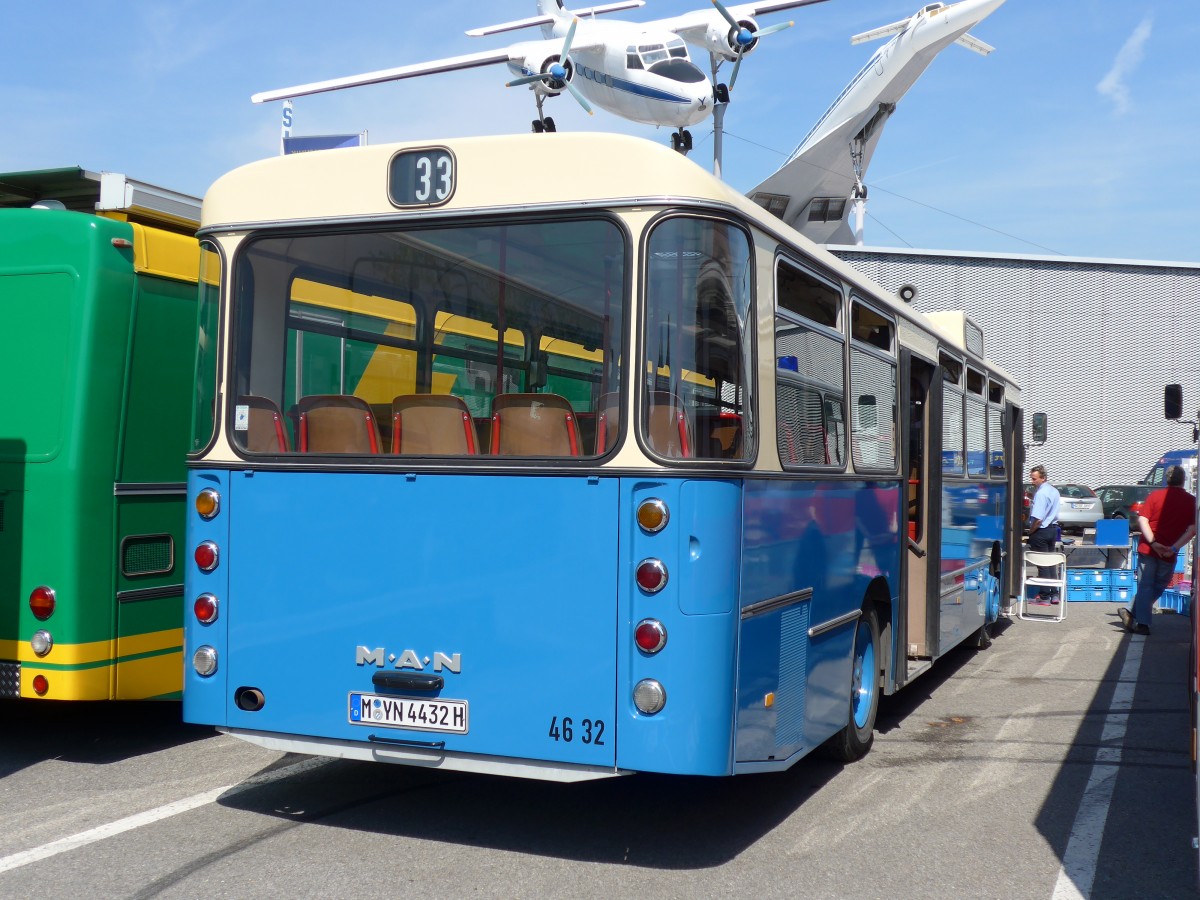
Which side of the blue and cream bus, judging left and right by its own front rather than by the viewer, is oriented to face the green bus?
left

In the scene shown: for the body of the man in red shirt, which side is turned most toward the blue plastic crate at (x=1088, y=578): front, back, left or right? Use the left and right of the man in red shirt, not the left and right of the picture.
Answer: front

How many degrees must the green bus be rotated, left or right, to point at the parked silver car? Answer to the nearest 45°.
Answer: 0° — it already faces it

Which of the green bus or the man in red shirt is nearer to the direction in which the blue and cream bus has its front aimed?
the man in red shirt

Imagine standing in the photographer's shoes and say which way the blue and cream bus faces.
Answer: facing away from the viewer and to the right of the viewer

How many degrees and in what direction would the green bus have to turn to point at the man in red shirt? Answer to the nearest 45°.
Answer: approximately 45° to its right

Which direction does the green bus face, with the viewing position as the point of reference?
facing away from the viewer and to the right of the viewer

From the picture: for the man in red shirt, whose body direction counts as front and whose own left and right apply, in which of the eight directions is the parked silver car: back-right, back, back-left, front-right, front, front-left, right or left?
front

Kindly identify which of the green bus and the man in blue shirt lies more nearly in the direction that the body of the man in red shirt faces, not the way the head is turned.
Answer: the man in blue shirt
